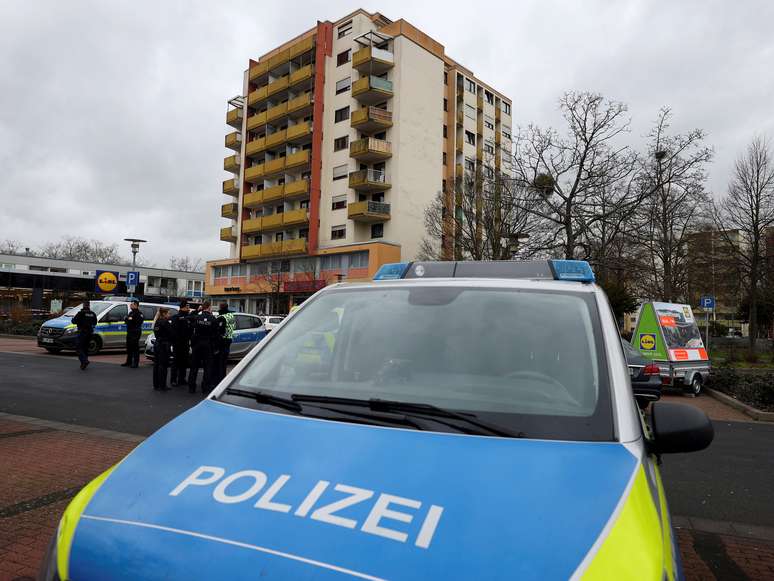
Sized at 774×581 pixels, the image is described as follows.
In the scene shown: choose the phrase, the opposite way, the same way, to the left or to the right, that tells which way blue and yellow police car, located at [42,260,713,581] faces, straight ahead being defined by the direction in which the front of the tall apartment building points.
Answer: the same way

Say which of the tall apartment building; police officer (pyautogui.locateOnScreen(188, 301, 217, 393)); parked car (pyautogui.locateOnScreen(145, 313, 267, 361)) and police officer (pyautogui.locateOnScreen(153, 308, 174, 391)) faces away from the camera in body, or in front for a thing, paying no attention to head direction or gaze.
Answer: police officer (pyautogui.locateOnScreen(188, 301, 217, 393))

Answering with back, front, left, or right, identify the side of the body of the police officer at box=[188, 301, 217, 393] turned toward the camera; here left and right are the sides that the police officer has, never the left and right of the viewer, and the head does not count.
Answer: back

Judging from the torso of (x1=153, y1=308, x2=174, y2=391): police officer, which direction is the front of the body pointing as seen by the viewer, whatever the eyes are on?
to the viewer's right

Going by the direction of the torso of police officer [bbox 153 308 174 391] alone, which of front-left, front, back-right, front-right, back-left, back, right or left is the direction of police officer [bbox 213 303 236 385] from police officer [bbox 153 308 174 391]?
front

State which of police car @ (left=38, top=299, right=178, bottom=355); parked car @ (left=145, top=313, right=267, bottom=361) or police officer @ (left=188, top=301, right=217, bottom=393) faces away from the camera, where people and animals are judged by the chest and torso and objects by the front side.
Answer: the police officer

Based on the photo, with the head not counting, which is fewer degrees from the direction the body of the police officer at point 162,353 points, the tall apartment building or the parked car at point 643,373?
the parked car

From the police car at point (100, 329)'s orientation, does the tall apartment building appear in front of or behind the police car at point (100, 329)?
behind

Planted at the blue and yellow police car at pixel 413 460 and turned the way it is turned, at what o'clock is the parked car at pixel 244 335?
The parked car is roughly at 4 o'clock from the blue and yellow police car.

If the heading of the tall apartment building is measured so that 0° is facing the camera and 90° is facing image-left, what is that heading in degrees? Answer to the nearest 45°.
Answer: approximately 45°

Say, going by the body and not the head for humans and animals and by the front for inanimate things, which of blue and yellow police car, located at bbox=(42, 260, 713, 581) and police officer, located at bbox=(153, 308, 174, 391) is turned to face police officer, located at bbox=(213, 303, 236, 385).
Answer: police officer, located at bbox=(153, 308, 174, 391)

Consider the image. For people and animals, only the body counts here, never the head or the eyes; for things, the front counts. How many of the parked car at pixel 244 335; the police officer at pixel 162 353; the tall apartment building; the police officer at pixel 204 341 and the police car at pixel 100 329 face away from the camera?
1

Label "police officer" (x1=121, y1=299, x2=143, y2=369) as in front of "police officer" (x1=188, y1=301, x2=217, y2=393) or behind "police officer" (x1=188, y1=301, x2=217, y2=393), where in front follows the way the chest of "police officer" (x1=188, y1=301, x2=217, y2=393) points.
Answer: in front

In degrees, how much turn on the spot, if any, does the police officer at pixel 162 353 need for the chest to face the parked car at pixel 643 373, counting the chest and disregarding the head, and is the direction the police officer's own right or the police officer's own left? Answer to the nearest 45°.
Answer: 0° — they already face it

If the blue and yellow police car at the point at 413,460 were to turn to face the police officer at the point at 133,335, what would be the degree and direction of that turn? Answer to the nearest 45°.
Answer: approximately 90° to its right
